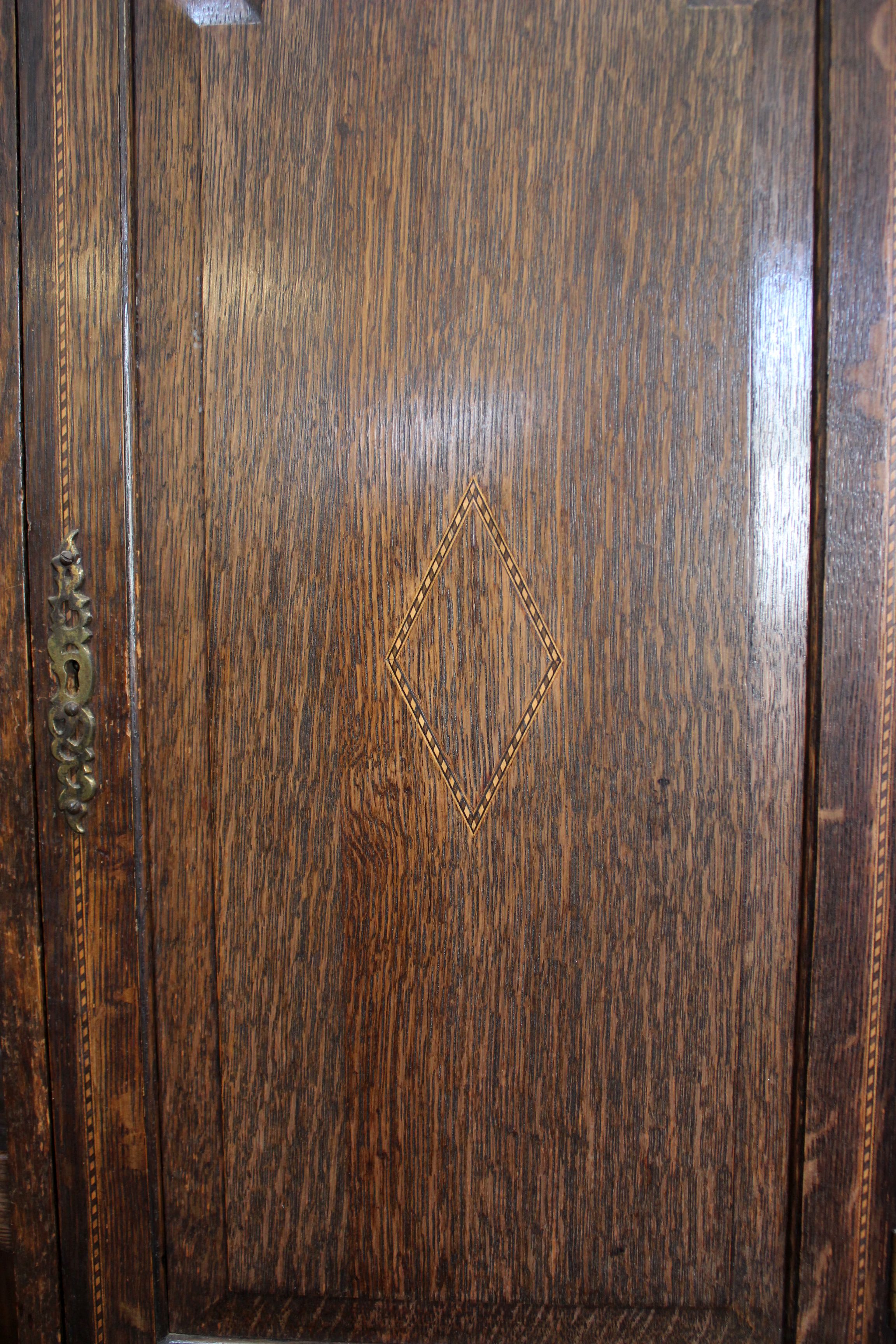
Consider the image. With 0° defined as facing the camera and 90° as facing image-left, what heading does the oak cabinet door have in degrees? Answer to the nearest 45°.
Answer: approximately 0°
